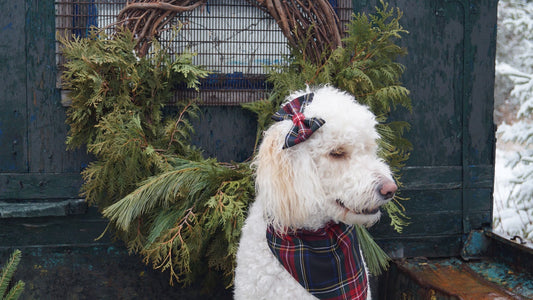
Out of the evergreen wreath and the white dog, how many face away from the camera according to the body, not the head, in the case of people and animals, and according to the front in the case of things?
0

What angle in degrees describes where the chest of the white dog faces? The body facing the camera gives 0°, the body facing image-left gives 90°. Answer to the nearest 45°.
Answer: approximately 315°
